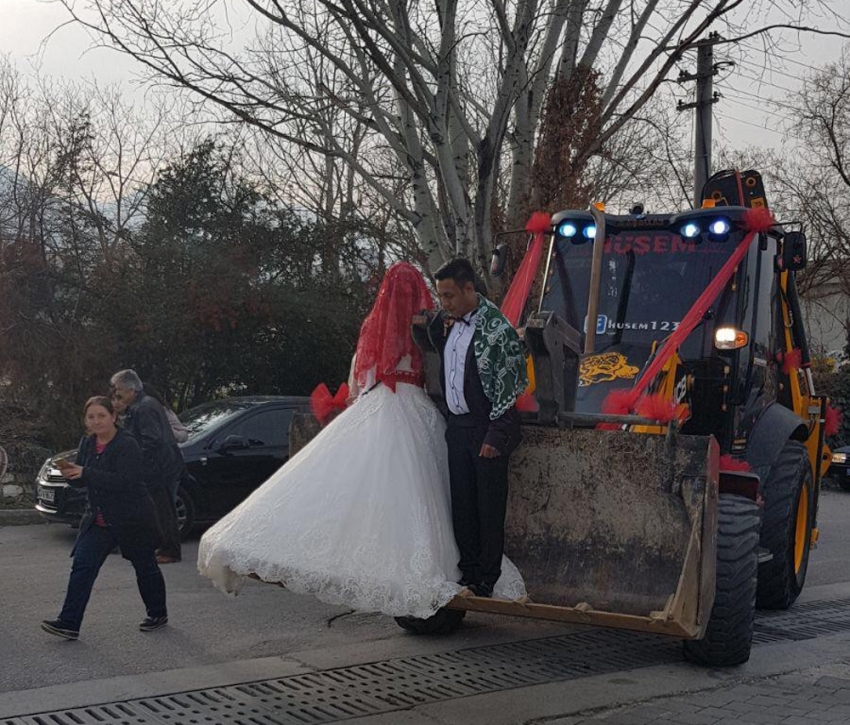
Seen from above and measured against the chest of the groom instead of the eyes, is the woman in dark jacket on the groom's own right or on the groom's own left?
on the groom's own right

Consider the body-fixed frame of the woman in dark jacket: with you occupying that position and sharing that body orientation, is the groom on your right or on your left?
on your left

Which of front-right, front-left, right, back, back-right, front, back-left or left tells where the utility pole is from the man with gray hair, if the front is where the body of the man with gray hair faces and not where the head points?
back-right

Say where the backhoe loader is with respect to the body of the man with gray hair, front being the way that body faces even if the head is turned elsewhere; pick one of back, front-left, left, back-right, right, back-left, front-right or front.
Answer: back-left

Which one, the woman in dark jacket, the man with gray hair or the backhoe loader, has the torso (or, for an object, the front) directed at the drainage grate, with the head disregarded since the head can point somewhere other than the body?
the backhoe loader

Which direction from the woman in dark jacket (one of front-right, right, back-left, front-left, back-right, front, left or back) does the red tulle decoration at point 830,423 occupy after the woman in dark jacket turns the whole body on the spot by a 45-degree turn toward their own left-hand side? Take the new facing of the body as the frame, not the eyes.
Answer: left

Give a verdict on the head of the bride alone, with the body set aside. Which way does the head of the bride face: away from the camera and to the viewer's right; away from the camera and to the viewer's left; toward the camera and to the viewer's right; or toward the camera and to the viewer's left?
away from the camera and to the viewer's right

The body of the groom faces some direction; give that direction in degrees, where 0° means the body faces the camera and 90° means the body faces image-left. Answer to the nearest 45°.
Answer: approximately 45°

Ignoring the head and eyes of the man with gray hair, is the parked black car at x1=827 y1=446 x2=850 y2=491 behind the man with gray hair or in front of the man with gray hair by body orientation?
behind

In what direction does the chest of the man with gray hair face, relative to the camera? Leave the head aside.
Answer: to the viewer's left

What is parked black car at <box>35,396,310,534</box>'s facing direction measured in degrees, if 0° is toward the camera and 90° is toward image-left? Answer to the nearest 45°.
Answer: approximately 45°
